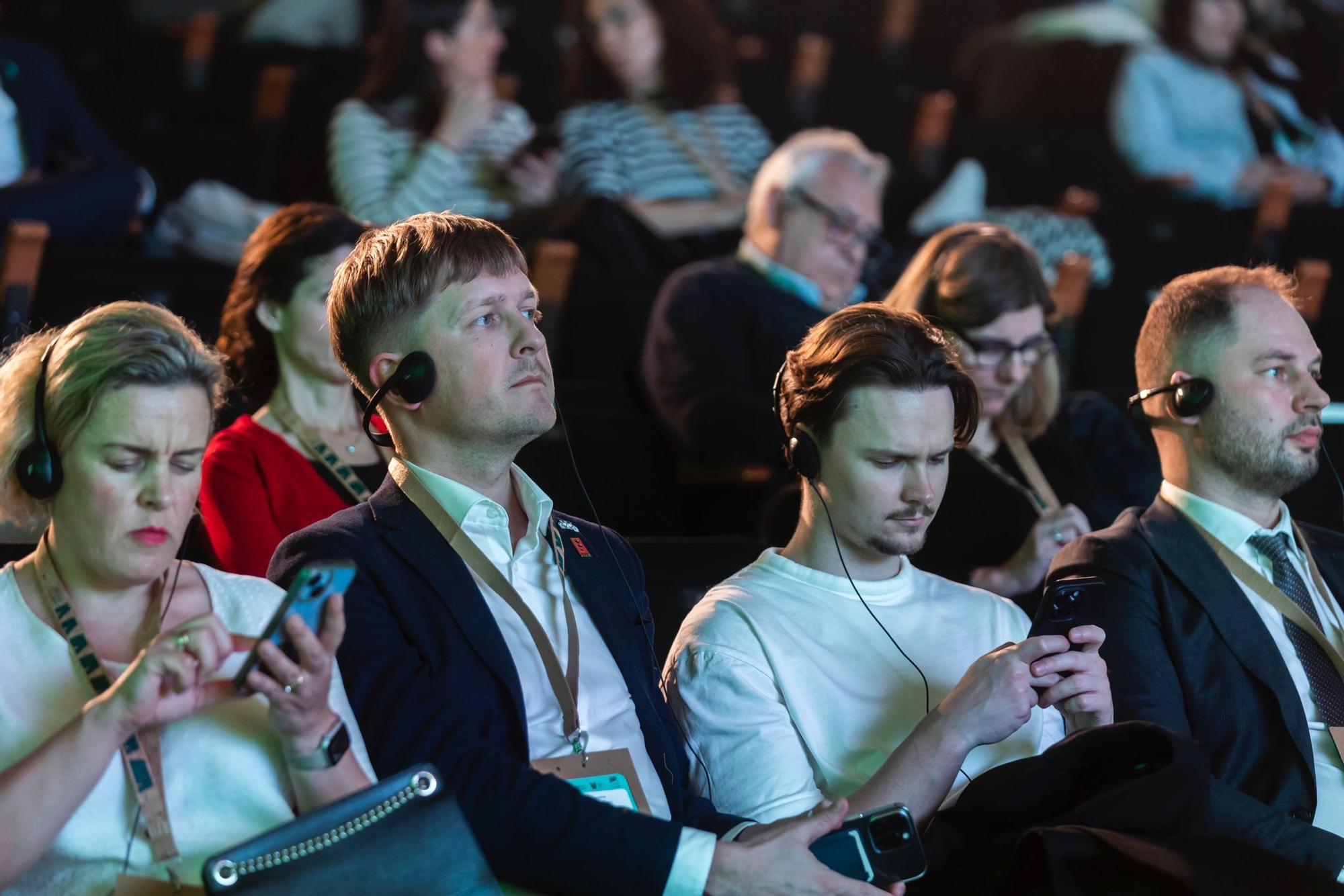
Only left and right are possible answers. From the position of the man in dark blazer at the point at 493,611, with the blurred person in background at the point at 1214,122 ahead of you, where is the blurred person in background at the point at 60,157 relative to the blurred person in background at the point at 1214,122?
left

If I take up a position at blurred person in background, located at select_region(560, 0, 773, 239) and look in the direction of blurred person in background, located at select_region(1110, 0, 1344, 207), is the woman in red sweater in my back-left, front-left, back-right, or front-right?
back-right

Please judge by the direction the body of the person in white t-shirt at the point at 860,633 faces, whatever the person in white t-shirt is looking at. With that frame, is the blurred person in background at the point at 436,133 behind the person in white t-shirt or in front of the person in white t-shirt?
behind

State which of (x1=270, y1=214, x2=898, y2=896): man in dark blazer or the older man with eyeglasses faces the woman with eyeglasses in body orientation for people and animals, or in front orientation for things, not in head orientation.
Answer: the older man with eyeglasses

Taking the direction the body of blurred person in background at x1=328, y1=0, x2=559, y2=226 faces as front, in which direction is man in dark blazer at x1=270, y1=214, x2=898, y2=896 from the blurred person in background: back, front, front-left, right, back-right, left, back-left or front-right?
front-right

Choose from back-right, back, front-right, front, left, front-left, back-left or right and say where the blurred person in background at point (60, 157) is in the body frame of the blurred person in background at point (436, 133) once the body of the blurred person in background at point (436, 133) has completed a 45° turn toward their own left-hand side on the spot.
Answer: back-right

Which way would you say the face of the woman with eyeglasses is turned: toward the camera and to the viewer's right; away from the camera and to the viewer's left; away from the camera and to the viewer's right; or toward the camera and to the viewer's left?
toward the camera and to the viewer's right

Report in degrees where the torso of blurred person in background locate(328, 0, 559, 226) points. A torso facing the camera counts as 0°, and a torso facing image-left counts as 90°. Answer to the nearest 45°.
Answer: approximately 315°

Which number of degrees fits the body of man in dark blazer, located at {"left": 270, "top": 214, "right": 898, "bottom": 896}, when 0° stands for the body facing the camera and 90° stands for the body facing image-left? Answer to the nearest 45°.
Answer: approximately 315°

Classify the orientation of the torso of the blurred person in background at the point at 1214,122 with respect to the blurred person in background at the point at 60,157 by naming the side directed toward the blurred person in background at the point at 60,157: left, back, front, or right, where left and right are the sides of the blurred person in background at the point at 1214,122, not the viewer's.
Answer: right
